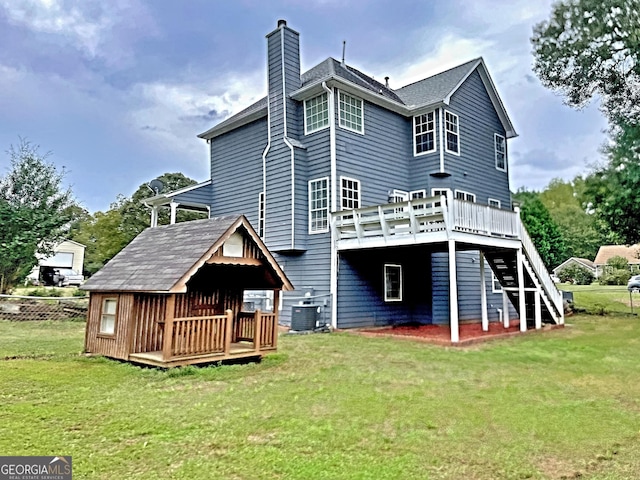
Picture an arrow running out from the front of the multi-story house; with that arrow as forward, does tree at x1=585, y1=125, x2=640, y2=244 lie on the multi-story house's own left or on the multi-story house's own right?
on the multi-story house's own right

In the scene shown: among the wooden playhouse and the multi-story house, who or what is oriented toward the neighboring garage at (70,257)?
the multi-story house

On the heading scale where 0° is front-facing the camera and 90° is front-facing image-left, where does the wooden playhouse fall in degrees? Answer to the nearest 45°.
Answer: approximately 315°

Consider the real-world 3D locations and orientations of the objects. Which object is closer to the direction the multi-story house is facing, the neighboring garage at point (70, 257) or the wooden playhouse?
the neighboring garage

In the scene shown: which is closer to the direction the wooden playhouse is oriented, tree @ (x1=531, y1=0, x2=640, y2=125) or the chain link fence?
the tree

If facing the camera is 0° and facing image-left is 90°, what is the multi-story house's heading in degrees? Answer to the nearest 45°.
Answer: approximately 135°

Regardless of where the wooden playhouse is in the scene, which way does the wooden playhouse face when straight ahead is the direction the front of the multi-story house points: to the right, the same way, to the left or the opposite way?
the opposite way
